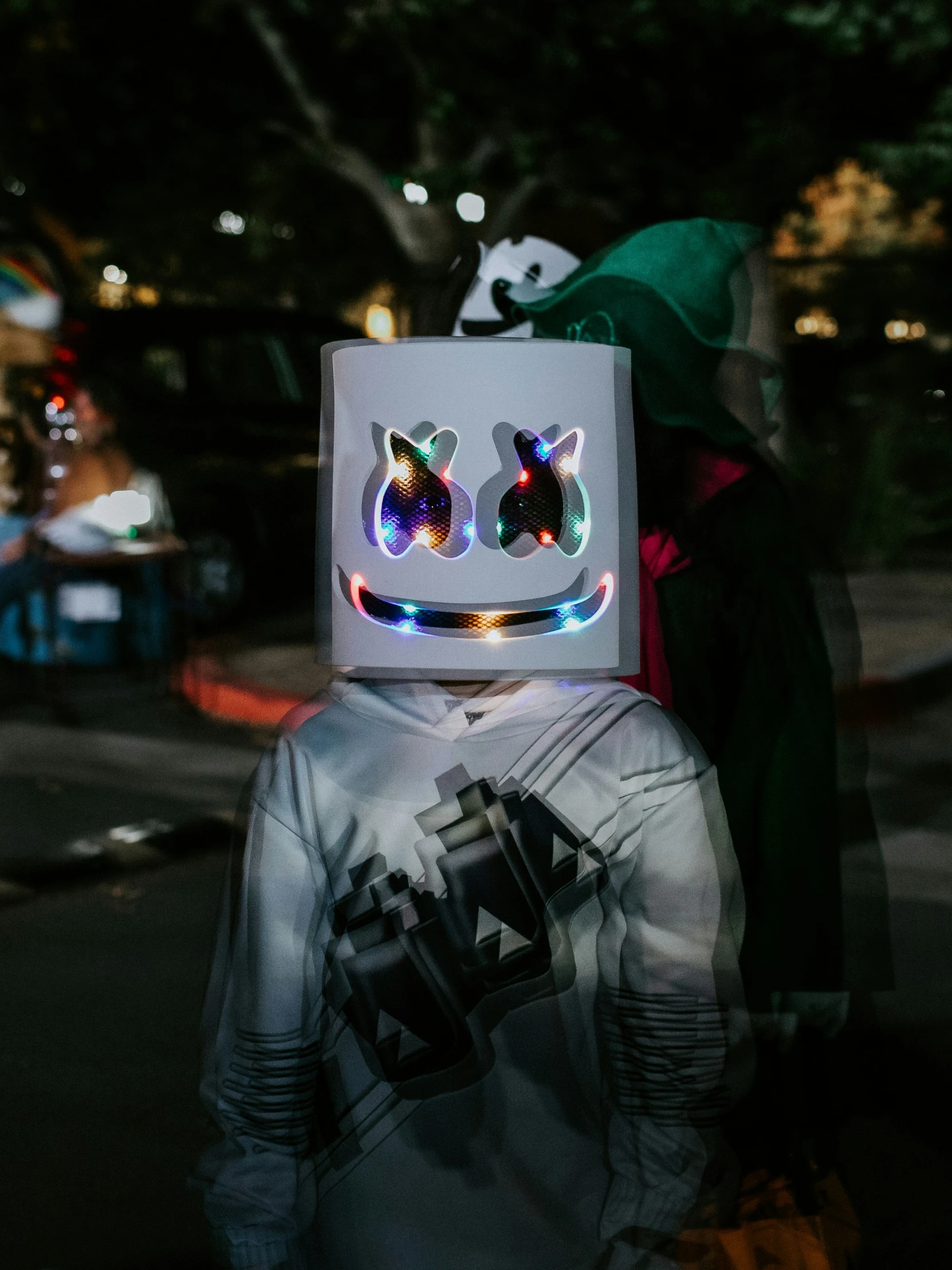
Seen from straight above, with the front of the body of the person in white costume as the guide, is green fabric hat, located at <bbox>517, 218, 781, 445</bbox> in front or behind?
behind

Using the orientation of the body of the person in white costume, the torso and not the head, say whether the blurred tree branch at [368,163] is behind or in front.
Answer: behind

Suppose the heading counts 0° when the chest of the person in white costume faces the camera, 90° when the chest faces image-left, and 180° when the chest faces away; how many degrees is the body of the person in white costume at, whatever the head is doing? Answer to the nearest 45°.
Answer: approximately 0°

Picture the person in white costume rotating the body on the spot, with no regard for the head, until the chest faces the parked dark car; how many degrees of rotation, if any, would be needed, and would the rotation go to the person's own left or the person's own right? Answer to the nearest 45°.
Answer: approximately 180°
